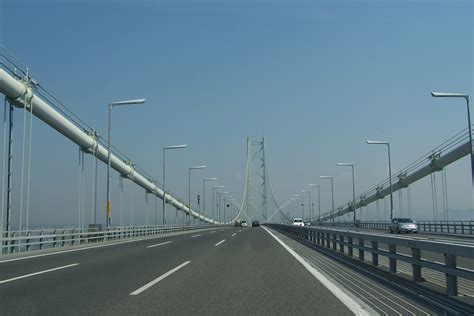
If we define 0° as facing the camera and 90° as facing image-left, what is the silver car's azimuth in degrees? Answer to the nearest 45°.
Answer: approximately 315°
